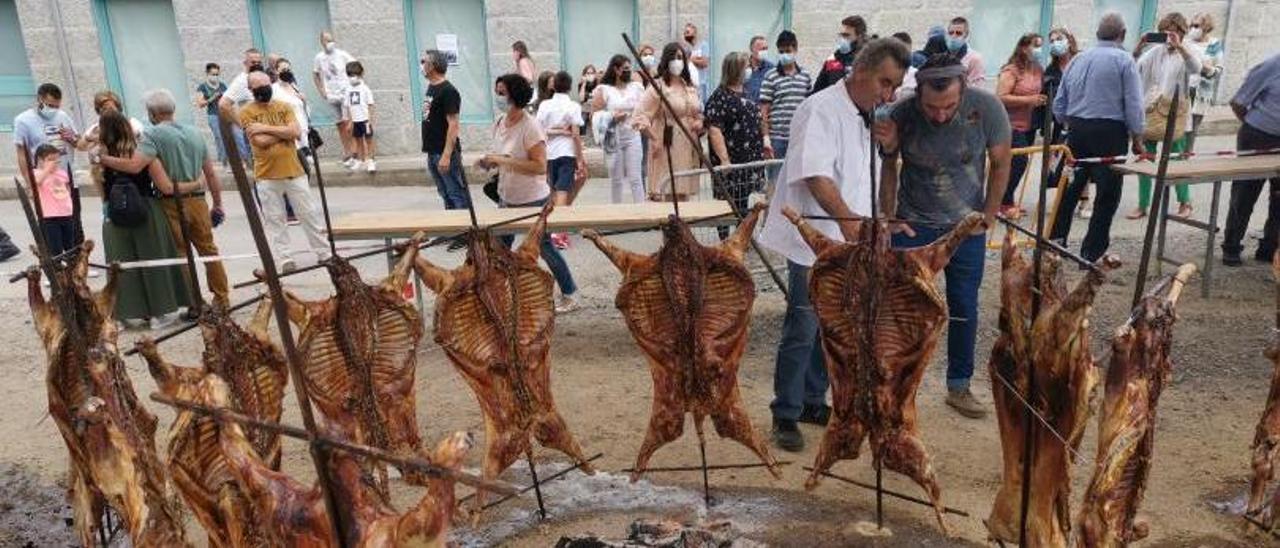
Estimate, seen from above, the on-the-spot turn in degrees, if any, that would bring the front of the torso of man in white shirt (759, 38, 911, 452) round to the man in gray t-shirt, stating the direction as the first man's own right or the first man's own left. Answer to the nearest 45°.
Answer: approximately 90° to the first man's own left

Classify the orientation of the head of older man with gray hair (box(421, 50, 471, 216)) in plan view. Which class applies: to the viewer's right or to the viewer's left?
to the viewer's left

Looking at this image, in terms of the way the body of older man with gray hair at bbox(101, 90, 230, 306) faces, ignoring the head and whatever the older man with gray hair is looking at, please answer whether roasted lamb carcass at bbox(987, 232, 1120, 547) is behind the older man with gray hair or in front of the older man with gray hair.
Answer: behind

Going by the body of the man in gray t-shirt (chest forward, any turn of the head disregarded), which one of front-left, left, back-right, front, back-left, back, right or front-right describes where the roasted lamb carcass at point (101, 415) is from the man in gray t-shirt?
front-right

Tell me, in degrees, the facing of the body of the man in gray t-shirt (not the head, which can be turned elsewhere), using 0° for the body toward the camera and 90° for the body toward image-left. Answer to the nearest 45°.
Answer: approximately 0°

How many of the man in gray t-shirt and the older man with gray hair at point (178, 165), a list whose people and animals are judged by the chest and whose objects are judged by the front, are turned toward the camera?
1

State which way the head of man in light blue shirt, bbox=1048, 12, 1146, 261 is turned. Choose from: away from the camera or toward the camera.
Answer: away from the camera

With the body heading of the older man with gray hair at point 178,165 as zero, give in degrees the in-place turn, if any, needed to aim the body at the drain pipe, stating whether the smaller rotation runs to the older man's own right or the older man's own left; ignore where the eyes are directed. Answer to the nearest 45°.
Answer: approximately 45° to the older man's own right
